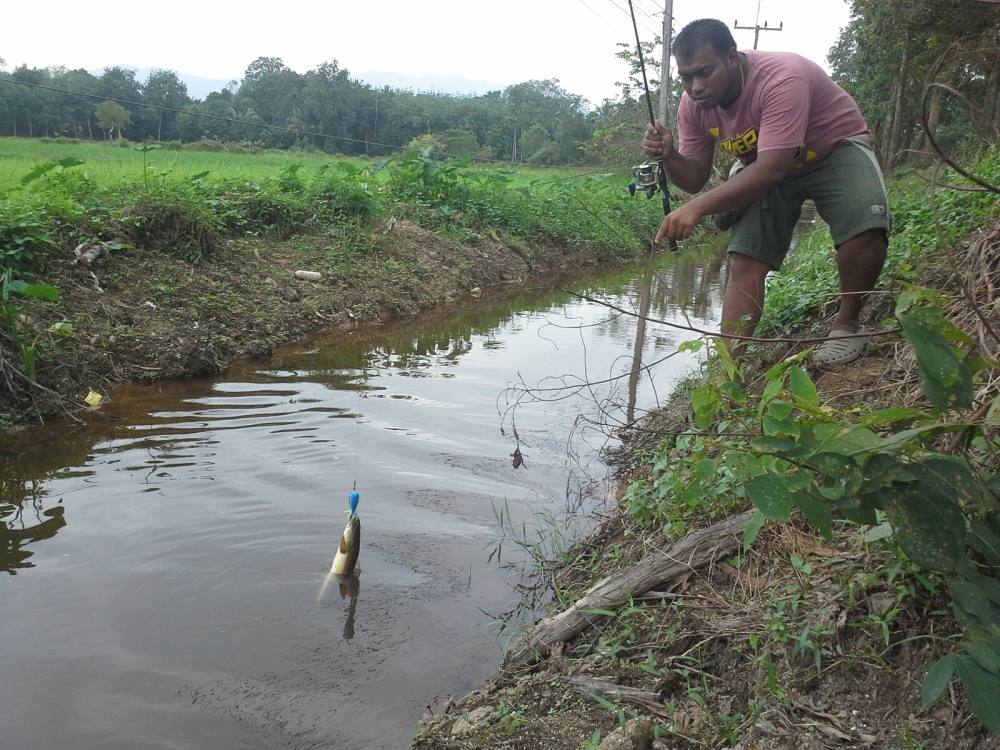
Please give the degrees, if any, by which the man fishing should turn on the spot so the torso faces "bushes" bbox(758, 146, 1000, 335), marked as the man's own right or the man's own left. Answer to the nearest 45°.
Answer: approximately 180°

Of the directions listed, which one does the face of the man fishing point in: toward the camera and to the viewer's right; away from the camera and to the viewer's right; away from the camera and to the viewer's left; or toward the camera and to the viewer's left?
toward the camera and to the viewer's left

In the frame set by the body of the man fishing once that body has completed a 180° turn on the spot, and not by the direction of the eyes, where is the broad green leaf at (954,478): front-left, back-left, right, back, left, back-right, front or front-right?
back-right

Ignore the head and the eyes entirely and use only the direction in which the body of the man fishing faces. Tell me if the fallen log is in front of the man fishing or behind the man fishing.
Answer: in front

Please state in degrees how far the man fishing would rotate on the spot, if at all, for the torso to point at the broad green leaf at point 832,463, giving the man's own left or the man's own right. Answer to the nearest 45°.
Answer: approximately 45° to the man's own left

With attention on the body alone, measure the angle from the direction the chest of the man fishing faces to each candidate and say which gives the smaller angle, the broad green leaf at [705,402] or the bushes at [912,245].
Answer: the broad green leaf

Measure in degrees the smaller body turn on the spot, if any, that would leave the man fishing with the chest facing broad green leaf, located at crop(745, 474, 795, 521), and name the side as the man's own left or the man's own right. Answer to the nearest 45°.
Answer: approximately 45° to the man's own left

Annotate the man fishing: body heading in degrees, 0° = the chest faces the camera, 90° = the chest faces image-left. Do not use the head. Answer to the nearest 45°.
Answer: approximately 45°

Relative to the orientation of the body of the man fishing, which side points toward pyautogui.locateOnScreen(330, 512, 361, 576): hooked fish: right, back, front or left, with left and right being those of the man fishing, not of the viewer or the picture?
front

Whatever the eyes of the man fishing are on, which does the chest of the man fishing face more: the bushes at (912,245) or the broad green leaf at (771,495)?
the broad green leaf

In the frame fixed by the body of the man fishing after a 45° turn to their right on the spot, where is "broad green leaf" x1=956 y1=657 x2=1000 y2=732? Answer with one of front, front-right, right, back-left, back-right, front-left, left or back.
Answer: left

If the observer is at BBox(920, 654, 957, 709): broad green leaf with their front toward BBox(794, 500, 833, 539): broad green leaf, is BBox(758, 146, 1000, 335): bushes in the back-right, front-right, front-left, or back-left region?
front-right

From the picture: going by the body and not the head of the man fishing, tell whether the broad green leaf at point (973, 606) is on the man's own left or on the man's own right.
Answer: on the man's own left

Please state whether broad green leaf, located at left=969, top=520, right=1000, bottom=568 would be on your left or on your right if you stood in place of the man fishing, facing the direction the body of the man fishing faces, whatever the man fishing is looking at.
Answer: on your left

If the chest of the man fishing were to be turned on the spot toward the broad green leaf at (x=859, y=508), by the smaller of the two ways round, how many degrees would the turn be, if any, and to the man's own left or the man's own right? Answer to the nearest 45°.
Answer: approximately 45° to the man's own left
